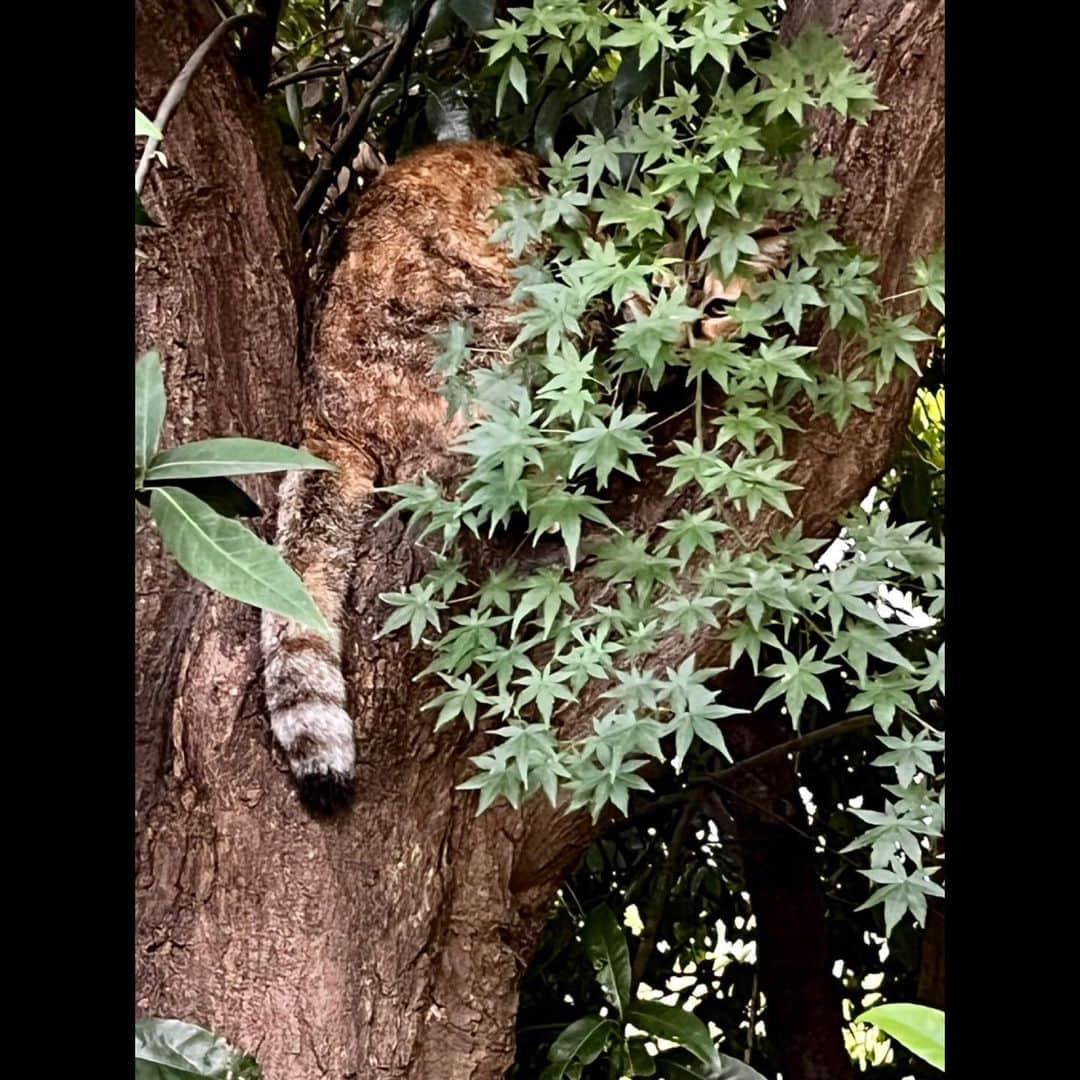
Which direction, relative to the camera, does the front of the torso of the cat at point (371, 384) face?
to the viewer's right
